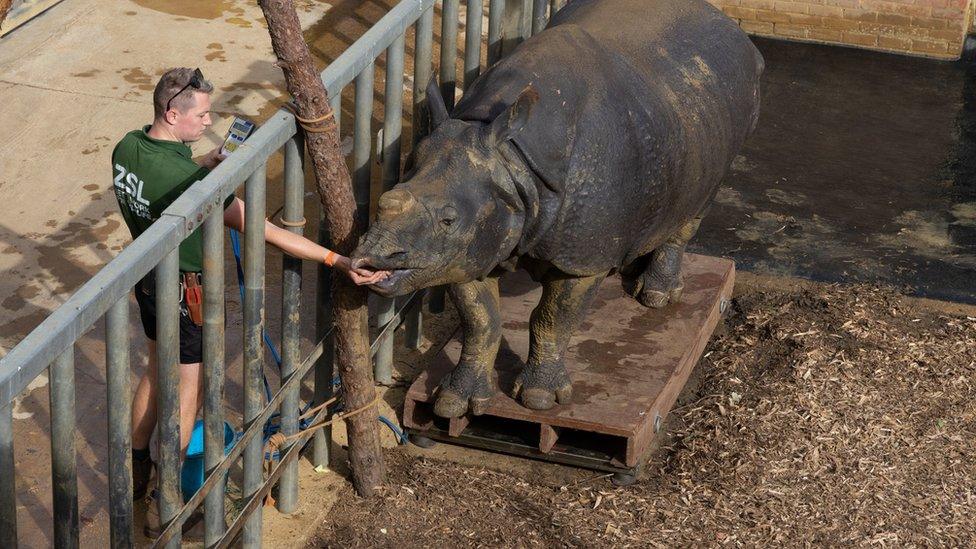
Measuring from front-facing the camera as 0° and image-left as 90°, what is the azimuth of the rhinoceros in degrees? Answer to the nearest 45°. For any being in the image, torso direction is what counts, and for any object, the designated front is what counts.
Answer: approximately 45°

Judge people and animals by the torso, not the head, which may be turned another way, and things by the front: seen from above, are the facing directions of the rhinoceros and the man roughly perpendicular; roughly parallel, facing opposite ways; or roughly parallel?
roughly parallel, facing opposite ways

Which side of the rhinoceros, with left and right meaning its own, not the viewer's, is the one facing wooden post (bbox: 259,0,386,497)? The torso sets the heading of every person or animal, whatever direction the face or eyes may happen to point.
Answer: front

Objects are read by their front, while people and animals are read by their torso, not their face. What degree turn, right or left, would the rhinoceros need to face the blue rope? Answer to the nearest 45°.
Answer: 0° — it already faces it

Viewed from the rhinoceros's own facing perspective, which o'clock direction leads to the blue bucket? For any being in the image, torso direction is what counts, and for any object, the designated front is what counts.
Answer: The blue bucket is roughly at 12 o'clock from the rhinoceros.

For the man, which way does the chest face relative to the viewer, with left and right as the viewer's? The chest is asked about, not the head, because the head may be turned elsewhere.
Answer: facing away from the viewer and to the right of the viewer

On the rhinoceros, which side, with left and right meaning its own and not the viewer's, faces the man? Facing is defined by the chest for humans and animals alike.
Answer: front
